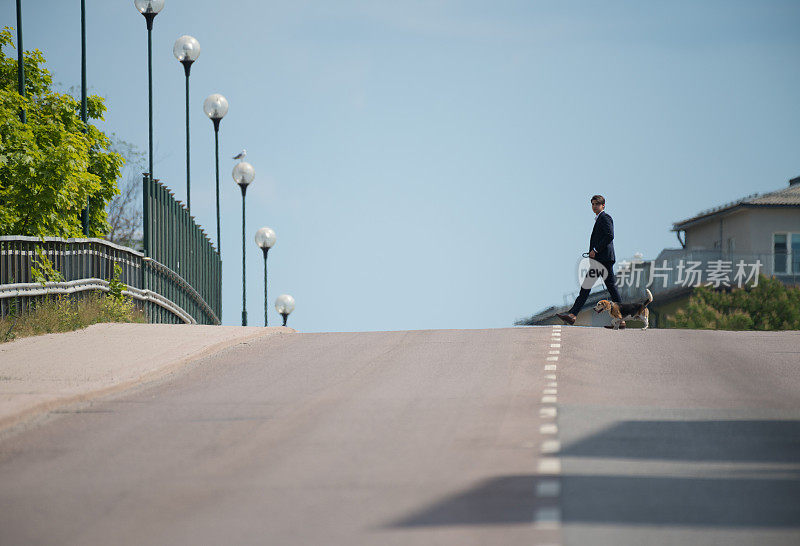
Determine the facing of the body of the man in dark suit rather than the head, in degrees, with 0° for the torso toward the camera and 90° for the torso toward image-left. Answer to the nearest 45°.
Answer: approximately 90°

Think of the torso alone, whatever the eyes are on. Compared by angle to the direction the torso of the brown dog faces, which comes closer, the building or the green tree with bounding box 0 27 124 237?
the green tree

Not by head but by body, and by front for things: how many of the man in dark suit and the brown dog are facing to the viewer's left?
2

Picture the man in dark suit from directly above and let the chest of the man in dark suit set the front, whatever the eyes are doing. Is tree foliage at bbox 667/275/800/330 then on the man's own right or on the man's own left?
on the man's own right

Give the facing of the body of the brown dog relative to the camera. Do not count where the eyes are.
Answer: to the viewer's left

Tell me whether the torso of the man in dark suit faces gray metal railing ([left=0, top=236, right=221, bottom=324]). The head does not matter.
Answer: yes

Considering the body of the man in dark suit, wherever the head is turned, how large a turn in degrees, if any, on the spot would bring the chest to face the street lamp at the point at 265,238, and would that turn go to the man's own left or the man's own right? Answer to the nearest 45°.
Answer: approximately 45° to the man's own right
